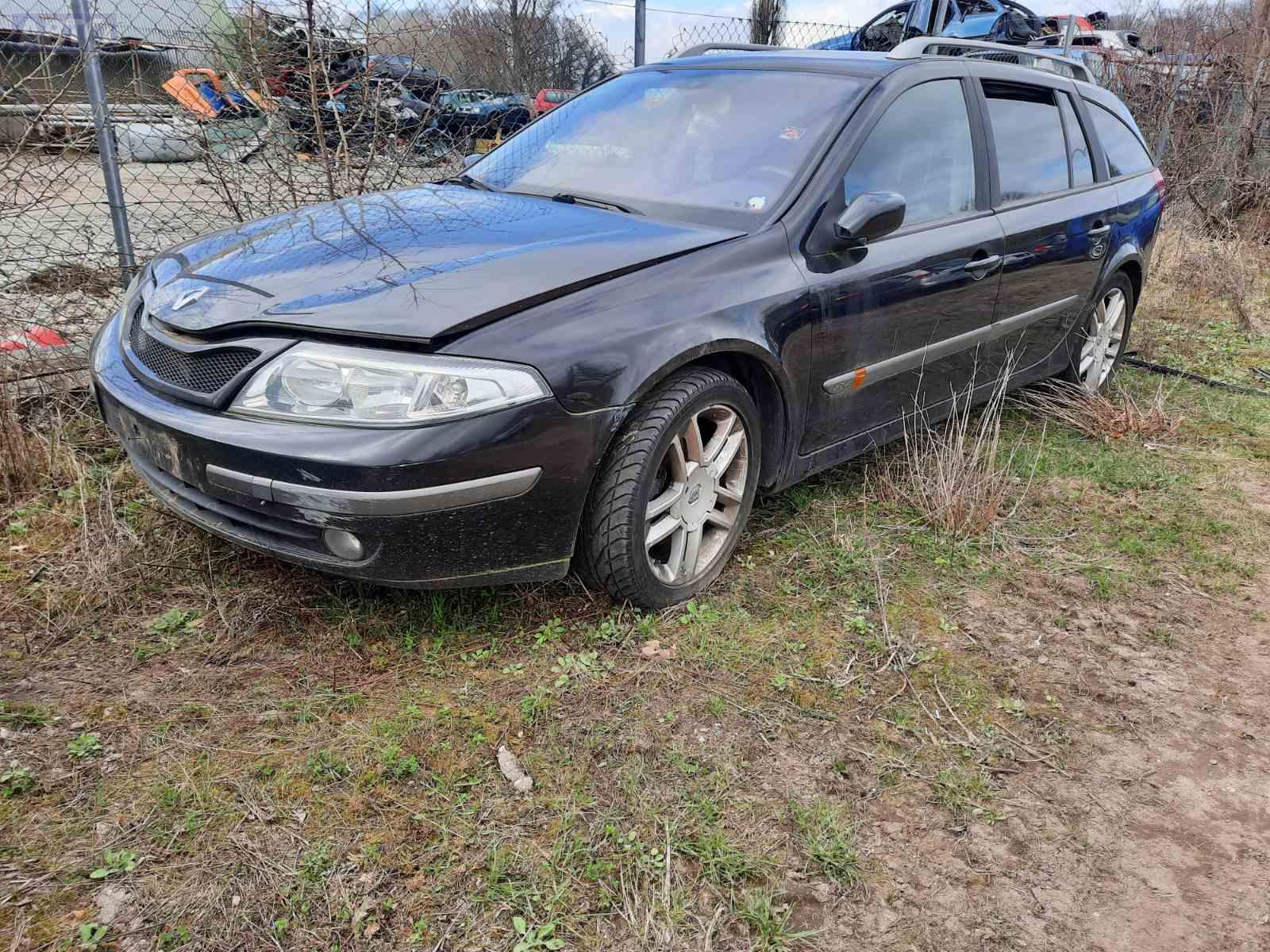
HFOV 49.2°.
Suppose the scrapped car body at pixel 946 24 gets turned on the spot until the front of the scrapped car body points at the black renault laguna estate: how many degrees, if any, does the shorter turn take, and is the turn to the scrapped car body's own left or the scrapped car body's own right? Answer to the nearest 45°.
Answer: approximately 90° to the scrapped car body's own left

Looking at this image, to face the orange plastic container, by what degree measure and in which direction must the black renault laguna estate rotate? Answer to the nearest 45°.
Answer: approximately 90° to its right

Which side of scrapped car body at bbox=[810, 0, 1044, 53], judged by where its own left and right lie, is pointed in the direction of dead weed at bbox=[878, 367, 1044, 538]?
left

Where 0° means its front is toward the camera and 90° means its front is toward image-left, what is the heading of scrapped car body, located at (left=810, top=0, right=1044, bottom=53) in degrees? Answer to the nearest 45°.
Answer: approximately 90°

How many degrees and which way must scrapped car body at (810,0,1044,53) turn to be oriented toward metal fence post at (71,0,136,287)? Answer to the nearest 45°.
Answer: approximately 90° to its left

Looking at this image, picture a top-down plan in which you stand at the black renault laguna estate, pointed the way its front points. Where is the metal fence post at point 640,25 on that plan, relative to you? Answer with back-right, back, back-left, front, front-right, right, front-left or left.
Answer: back-right

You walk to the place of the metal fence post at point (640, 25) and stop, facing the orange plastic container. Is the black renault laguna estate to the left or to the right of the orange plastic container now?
left

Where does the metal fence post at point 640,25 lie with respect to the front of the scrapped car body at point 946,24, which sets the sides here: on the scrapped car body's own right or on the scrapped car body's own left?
on the scrapped car body's own left
